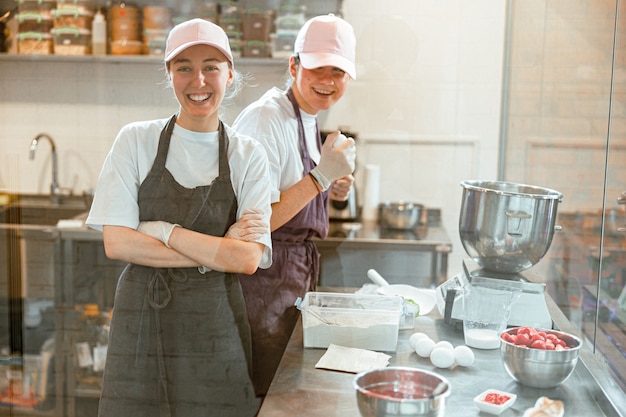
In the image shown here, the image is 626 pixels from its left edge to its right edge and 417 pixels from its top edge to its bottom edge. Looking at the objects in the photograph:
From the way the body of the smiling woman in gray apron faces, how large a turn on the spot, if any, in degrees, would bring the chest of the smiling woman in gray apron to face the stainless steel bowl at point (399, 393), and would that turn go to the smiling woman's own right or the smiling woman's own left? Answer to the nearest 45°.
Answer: approximately 45° to the smiling woman's own left

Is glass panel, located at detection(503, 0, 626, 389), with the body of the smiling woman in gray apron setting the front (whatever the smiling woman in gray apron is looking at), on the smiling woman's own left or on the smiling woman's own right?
on the smiling woman's own left

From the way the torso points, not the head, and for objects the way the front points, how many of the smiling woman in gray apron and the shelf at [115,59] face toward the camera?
2

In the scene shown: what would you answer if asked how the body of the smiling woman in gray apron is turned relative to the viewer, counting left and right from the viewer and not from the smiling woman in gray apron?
facing the viewer

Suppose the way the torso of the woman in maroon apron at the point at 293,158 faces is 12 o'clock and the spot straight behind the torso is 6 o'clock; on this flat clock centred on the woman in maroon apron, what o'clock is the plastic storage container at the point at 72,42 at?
The plastic storage container is roughly at 5 o'clock from the woman in maroon apron.

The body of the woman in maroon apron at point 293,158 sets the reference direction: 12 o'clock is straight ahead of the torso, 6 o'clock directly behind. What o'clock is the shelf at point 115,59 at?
The shelf is roughly at 5 o'clock from the woman in maroon apron.

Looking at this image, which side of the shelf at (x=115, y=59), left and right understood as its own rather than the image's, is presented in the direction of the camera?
front

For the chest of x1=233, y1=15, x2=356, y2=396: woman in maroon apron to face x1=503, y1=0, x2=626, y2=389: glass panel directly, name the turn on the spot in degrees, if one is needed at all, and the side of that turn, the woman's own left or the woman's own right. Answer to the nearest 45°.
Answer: approximately 45° to the woman's own left

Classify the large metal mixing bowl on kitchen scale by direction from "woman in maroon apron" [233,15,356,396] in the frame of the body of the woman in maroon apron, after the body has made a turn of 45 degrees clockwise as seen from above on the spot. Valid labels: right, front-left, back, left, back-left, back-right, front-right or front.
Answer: left

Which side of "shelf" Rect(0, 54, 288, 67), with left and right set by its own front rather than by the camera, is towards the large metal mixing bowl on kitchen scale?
left
